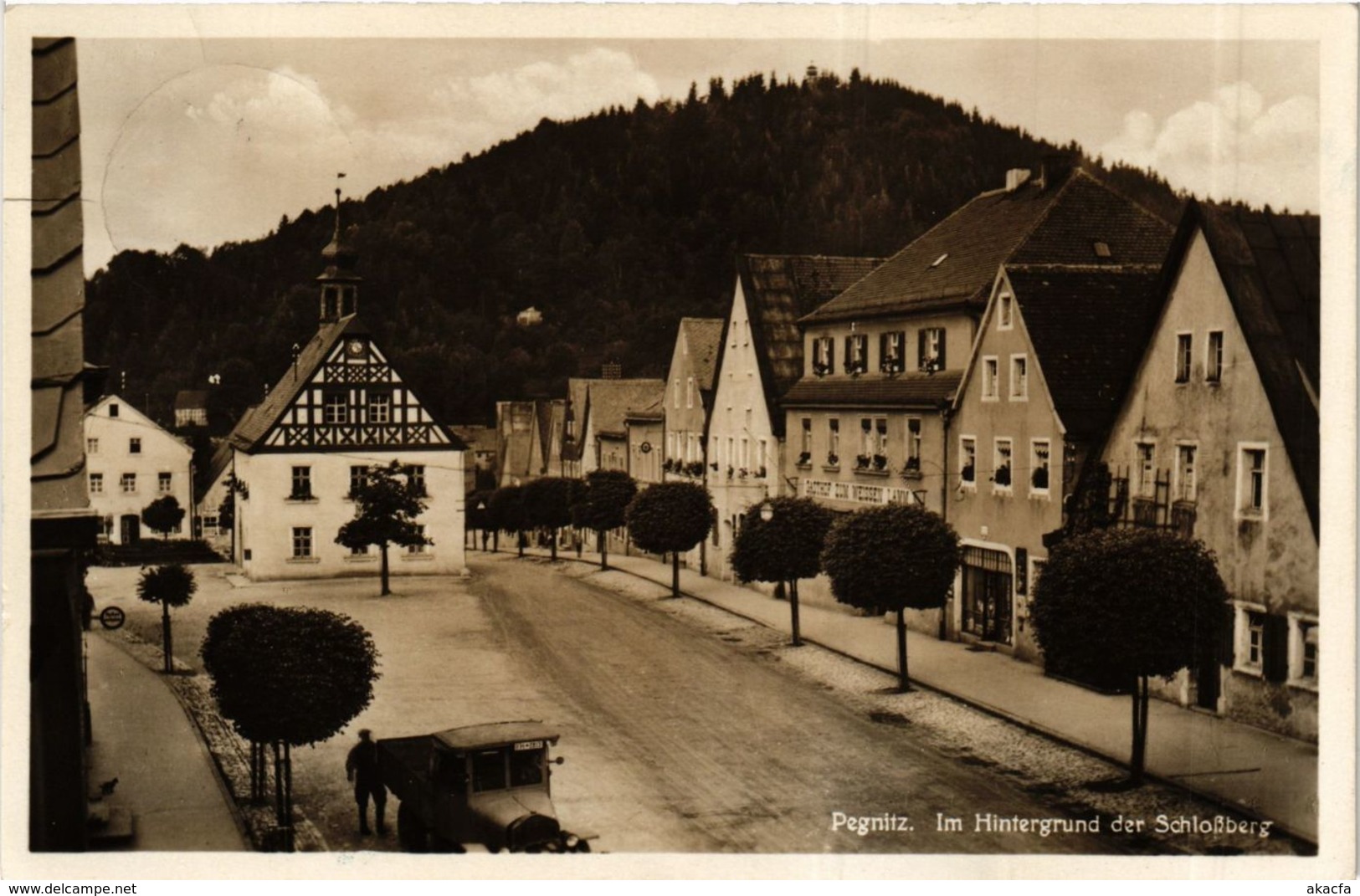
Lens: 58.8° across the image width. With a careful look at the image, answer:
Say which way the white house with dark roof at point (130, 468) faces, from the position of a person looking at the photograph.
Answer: facing the viewer

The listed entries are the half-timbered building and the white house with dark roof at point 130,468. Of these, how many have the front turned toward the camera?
2

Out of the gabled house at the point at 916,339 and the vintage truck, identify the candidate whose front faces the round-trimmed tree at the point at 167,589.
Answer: the gabled house

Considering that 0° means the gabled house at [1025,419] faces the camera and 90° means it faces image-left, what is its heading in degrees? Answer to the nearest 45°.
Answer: approximately 45°

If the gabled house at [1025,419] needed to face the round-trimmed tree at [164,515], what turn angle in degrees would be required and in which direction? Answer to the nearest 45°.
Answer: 0° — it already faces it

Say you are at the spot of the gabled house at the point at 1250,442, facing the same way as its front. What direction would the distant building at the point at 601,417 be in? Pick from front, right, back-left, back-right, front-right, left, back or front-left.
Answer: front-right

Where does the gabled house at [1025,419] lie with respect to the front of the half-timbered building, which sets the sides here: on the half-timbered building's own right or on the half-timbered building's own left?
on the half-timbered building's own left

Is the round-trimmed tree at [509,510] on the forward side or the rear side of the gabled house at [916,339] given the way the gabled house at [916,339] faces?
on the forward side

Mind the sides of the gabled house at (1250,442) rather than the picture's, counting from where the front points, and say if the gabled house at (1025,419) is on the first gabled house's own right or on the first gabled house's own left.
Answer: on the first gabled house's own right

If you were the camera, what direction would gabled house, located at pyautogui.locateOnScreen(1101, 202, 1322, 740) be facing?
facing the viewer and to the left of the viewer

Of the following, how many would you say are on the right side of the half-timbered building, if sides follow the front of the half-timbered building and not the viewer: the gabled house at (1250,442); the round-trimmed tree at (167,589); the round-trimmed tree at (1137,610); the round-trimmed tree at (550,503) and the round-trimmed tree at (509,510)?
1
